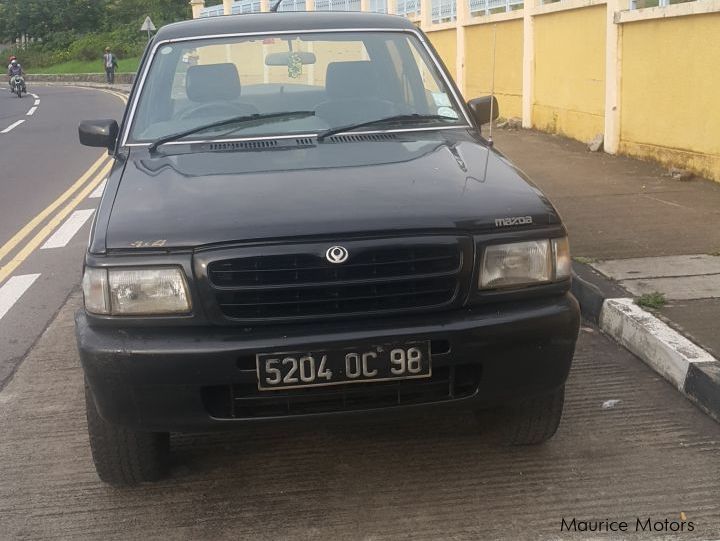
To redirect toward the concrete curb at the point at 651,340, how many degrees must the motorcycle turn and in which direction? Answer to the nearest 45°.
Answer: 0° — it already faces it

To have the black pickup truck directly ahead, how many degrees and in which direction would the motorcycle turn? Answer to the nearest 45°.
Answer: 0° — it already faces it

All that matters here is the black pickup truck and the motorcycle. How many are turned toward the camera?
2

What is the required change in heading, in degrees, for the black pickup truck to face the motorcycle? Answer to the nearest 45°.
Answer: approximately 180°

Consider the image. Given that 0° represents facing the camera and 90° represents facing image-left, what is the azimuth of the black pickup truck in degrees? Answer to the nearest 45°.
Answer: approximately 0°

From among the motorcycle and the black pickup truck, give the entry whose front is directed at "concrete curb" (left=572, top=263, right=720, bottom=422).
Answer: the motorcycle
